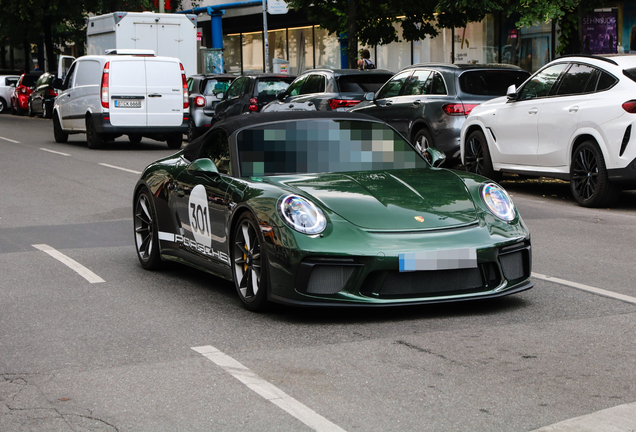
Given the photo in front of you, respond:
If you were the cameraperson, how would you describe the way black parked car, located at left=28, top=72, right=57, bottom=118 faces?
facing away from the viewer and to the left of the viewer

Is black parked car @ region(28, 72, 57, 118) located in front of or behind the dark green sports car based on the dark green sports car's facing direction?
behind

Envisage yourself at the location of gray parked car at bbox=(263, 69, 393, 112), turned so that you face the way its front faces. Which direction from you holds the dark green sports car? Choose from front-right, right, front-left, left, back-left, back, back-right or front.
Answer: back-left

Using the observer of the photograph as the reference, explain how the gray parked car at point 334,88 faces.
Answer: facing away from the viewer and to the left of the viewer

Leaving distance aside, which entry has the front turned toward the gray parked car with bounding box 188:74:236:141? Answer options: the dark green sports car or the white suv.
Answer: the white suv

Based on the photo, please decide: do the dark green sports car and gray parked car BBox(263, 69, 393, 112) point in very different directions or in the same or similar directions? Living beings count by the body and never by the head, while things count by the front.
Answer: very different directions

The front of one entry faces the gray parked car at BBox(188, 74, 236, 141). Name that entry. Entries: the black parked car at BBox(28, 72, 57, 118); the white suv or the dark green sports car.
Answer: the white suv

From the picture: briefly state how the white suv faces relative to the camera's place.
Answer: facing away from the viewer and to the left of the viewer

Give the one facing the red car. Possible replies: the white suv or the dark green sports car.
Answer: the white suv

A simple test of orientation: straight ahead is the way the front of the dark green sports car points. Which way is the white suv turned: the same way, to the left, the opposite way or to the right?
the opposite way

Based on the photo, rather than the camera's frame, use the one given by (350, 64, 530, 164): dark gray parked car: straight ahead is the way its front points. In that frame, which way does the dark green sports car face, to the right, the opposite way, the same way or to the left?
the opposite way
